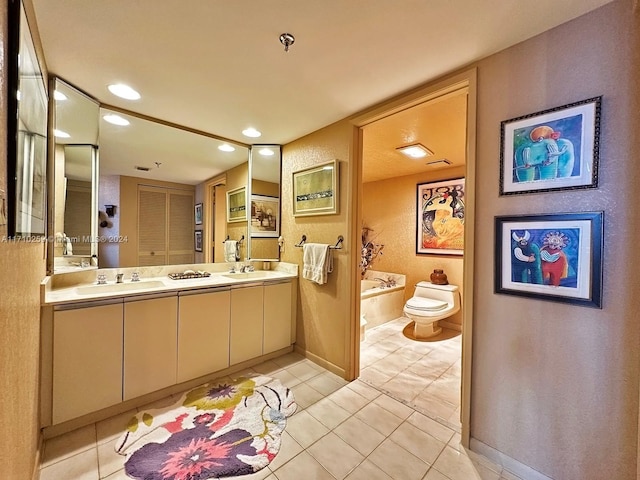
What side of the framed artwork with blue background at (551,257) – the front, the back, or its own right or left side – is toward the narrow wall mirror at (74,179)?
front

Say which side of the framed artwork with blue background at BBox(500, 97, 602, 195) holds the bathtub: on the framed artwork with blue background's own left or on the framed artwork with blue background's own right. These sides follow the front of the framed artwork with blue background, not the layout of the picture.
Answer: on the framed artwork with blue background's own right

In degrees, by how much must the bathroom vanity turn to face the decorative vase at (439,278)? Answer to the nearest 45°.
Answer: approximately 45° to its left

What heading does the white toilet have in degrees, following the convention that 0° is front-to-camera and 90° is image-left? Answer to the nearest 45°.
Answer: approximately 45°

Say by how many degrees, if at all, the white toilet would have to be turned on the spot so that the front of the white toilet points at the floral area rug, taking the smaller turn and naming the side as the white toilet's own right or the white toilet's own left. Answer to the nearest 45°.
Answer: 0° — it already faces it

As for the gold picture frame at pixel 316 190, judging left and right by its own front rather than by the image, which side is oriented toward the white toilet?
back

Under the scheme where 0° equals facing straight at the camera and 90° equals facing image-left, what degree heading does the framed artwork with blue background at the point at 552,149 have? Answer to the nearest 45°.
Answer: approximately 45°

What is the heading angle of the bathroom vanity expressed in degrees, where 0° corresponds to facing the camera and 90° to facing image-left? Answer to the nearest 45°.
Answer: approximately 315°

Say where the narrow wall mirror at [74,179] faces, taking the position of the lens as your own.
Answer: facing the viewer and to the right of the viewer
